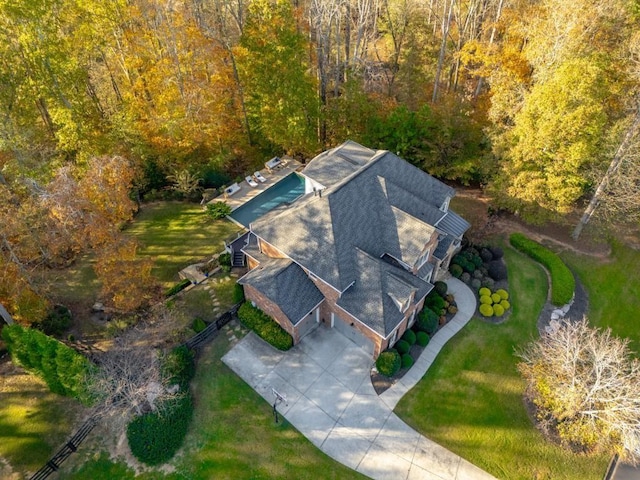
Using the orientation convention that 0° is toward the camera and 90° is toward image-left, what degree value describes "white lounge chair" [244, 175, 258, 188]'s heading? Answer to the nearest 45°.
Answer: approximately 315°

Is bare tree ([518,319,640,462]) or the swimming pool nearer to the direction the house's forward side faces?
the bare tree

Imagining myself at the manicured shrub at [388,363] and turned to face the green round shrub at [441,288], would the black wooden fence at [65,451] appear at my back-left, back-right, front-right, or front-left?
back-left

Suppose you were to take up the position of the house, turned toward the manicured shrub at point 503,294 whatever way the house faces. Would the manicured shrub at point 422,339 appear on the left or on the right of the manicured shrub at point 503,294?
right

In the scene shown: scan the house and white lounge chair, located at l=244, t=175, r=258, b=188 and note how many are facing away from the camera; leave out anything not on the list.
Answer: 0

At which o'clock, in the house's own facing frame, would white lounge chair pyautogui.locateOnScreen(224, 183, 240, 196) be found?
The white lounge chair is roughly at 6 o'clock from the house.

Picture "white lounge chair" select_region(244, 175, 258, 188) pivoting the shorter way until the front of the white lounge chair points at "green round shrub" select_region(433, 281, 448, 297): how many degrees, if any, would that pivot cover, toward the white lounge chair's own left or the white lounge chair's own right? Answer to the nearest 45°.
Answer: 0° — it already faces it

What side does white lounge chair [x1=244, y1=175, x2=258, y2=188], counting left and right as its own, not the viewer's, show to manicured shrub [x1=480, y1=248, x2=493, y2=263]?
front

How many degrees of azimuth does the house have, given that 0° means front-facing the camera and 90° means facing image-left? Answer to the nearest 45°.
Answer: approximately 315°

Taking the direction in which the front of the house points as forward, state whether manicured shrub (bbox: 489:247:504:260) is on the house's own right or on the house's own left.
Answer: on the house's own left

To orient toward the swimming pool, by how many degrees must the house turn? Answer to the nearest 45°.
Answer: approximately 180°

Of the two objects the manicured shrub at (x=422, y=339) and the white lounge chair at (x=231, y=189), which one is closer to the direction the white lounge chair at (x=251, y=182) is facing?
the manicured shrub

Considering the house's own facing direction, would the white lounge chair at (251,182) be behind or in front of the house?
behind
